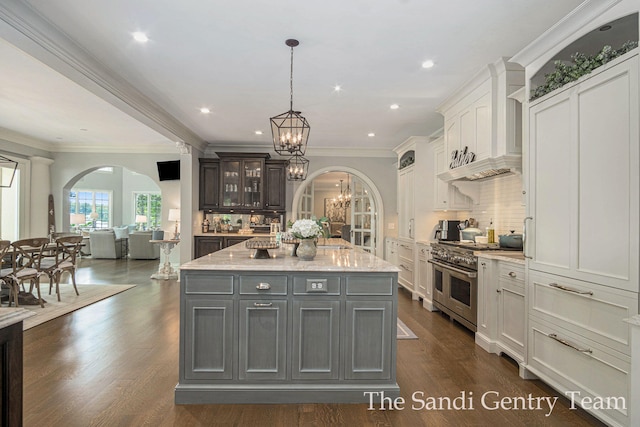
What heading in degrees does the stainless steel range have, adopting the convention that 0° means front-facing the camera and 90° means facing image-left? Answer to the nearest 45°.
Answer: approximately 45°

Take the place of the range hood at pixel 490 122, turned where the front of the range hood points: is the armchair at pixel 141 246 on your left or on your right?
on your right

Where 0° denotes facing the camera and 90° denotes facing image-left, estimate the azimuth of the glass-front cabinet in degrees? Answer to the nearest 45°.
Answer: approximately 0°

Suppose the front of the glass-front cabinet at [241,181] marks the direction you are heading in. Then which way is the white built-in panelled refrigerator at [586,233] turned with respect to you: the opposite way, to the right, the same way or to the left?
to the right

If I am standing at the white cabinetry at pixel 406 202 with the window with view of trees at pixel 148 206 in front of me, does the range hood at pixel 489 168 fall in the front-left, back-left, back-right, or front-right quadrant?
back-left

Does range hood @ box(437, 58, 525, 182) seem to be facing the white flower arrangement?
yes
